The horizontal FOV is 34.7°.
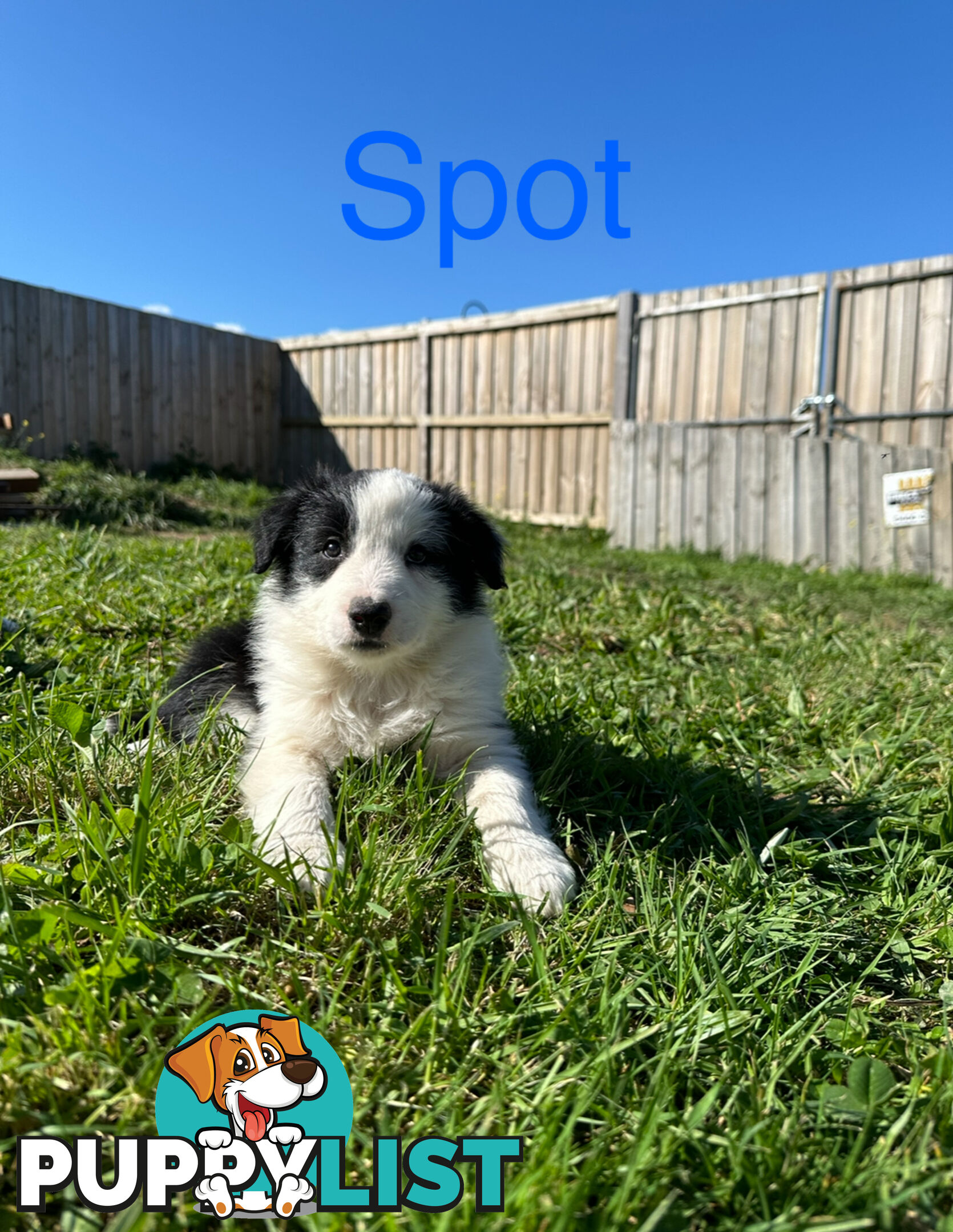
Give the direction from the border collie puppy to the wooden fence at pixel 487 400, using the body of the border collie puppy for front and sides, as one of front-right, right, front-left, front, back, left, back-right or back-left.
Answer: back

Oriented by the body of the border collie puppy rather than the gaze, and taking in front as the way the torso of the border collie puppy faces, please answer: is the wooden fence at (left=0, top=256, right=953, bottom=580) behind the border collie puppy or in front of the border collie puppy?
behind

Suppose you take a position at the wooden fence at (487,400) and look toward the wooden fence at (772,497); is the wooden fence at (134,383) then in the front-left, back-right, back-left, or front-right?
back-right

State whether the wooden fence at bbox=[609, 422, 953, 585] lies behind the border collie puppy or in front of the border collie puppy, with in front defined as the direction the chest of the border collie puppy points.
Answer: behind

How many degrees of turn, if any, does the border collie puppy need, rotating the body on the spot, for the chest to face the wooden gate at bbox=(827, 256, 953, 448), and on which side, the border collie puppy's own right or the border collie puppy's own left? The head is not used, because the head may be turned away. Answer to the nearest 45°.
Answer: approximately 135° to the border collie puppy's own left

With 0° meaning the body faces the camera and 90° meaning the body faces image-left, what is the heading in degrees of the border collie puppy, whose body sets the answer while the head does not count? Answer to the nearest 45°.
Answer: approximately 0°
